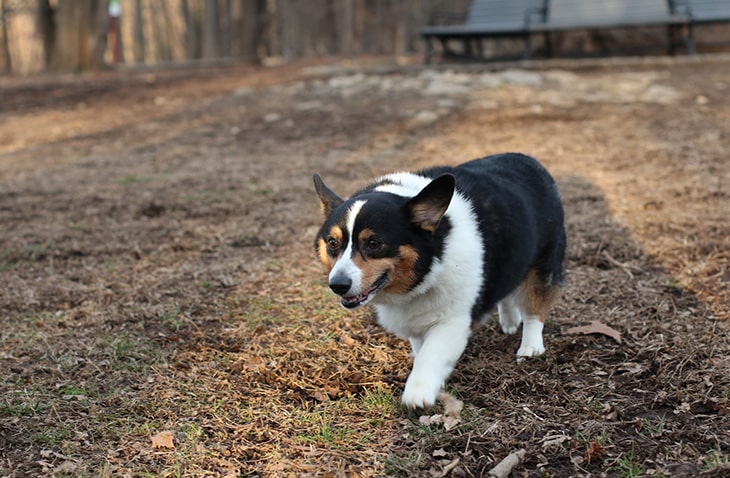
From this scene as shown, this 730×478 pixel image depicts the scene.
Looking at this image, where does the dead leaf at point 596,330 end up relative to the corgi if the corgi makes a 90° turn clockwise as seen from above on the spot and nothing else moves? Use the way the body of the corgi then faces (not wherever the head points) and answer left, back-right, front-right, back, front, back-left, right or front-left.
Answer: right

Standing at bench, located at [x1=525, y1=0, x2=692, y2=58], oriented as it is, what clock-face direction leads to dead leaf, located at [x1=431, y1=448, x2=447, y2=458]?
The dead leaf is roughly at 12 o'clock from the bench.

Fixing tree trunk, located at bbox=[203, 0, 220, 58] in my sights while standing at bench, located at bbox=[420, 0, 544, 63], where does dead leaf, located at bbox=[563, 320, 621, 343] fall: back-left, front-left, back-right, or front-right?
back-left

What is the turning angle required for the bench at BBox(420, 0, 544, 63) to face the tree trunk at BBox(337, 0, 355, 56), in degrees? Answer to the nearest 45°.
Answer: approximately 135° to its right

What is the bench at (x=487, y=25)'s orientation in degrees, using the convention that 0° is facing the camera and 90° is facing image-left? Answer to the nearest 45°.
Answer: approximately 45°

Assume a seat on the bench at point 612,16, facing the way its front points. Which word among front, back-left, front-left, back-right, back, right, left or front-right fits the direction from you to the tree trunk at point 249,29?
back-right

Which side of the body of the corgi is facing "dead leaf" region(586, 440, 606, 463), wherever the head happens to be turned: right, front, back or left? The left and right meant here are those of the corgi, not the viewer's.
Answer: left

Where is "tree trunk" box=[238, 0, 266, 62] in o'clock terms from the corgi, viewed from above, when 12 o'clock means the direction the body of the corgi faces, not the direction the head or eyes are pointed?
The tree trunk is roughly at 4 o'clock from the corgi.

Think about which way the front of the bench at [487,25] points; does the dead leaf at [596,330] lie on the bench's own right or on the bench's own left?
on the bench's own left

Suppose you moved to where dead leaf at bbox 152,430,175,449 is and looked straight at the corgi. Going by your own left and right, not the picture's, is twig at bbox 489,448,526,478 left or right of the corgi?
right
